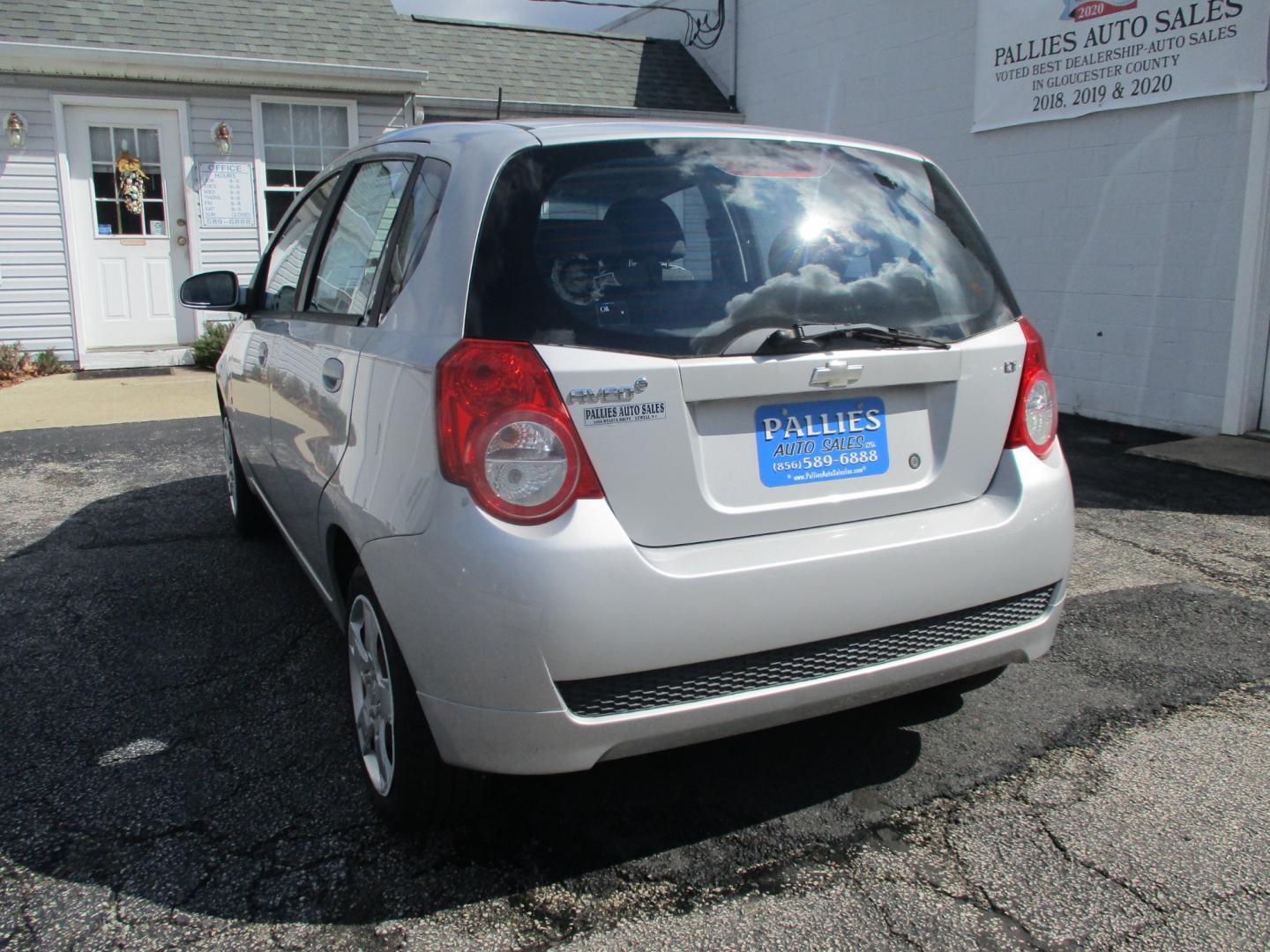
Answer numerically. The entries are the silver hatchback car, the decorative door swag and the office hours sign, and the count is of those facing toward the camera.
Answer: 2

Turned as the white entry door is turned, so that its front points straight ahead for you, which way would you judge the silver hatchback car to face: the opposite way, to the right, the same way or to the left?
the opposite way

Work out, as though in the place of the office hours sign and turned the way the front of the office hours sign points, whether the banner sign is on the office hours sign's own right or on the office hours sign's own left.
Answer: on the office hours sign's own left

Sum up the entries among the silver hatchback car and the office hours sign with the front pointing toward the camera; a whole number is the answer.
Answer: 1

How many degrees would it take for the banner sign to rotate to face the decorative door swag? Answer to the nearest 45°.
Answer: approximately 45° to its right

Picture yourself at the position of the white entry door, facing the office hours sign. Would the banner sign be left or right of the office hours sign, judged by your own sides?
right

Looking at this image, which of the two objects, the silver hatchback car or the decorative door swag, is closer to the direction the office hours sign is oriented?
the silver hatchback car

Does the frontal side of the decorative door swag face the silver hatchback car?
yes

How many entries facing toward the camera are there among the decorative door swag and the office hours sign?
2

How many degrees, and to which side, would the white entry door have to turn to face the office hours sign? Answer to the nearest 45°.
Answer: approximately 90° to its left
